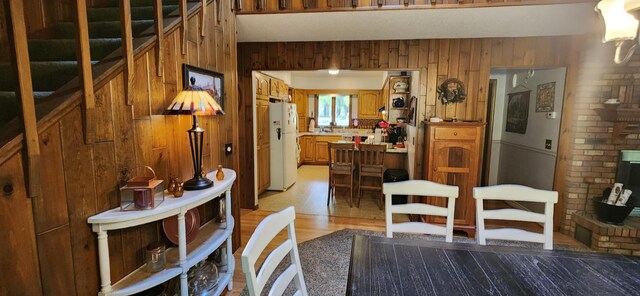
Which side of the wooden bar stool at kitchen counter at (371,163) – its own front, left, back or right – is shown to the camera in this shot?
back

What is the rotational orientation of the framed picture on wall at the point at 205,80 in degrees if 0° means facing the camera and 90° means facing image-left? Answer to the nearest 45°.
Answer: approximately 315°

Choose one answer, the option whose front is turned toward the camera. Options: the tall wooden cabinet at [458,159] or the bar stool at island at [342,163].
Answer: the tall wooden cabinet

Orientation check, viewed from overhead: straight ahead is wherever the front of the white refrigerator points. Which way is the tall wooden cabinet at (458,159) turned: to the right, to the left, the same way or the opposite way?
to the right

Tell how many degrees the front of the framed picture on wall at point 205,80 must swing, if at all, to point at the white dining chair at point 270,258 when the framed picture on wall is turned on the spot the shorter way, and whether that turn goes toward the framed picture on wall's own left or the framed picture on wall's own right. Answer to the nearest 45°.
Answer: approximately 45° to the framed picture on wall's own right

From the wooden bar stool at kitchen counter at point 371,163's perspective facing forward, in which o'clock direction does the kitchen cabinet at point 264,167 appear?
The kitchen cabinet is roughly at 9 o'clock from the wooden bar stool at kitchen counter.

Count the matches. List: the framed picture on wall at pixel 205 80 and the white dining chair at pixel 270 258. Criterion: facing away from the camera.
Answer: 0

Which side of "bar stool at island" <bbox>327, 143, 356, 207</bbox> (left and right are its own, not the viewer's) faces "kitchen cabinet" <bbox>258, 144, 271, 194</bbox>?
left

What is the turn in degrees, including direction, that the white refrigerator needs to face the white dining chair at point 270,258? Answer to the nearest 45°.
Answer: approximately 45° to its right

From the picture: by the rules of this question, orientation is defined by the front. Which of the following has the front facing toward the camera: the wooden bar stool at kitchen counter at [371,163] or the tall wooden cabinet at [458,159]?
the tall wooden cabinet

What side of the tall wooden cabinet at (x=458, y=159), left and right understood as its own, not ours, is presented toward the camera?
front

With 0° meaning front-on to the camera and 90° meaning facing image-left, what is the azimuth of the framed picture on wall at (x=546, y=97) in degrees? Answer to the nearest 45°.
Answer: approximately 45°

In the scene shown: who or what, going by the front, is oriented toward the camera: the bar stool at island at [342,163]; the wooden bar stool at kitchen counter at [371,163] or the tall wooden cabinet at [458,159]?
the tall wooden cabinet

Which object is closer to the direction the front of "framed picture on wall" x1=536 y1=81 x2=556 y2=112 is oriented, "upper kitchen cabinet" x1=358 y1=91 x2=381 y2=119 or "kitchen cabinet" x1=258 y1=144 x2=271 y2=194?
the kitchen cabinet

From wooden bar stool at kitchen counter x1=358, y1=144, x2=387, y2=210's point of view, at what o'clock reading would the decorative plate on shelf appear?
The decorative plate on shelf is roughly at 7 o'clock from the wooden bar stool at kitchen counter.

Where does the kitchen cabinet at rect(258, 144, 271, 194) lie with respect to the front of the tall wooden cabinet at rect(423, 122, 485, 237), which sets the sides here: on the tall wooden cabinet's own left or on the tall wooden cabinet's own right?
on the tall wooden cabinet's own right

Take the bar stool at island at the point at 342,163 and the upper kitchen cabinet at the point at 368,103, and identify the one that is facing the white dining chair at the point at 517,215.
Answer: the upper kitchen cabinet

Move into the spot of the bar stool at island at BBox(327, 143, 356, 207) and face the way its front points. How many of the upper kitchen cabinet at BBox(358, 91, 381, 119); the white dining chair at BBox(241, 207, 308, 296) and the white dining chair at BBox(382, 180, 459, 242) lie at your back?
2

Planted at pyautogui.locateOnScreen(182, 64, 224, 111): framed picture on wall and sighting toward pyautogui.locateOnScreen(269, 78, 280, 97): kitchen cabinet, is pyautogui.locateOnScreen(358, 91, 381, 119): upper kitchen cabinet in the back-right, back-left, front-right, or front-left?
front-right

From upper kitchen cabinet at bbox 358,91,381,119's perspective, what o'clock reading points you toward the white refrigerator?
The white refrigerator is roughly at 1 o'clock from the upper kitchen cabinet.

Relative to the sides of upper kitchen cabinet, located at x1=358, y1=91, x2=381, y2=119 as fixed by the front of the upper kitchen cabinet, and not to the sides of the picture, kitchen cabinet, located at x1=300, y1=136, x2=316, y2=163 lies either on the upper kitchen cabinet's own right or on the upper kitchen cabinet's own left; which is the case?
on the upper kitchen cabinet's own right
